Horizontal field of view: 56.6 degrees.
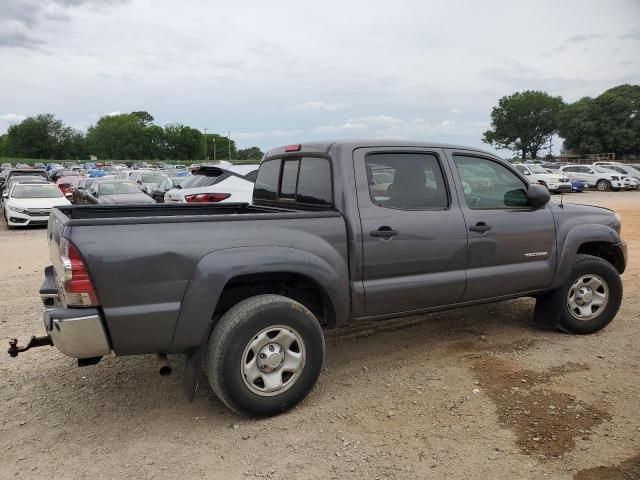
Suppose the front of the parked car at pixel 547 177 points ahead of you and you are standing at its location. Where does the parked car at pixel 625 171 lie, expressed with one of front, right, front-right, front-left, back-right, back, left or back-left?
left

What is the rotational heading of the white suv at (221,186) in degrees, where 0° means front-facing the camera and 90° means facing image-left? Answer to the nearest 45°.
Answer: approximately 225°

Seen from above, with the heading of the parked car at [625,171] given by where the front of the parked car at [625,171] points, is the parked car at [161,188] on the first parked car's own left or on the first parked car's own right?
on the first parked car's own right

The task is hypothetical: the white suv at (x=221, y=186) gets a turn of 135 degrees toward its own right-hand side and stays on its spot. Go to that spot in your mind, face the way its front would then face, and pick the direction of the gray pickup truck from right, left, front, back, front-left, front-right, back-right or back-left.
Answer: front

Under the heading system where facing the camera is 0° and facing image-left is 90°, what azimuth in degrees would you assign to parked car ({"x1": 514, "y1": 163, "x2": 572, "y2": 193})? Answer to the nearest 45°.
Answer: approximately 315°

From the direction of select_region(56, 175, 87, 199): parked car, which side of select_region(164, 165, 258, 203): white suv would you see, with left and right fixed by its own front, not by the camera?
left

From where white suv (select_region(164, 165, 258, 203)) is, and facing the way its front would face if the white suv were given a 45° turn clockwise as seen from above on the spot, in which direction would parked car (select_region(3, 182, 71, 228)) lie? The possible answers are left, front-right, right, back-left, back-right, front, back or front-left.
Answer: back-left

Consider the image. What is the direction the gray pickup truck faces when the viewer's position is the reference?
facing away from the viewer and to the right of the viewer
